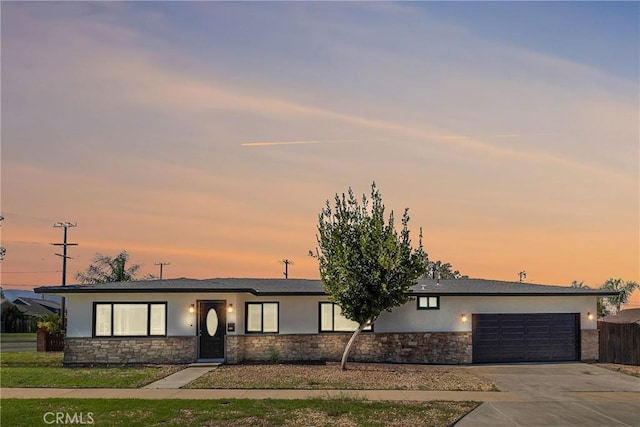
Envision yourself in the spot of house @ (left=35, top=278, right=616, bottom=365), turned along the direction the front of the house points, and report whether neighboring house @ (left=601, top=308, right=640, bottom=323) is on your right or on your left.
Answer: on your left

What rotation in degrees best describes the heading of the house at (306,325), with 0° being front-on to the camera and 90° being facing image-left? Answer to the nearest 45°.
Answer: approximately 0°

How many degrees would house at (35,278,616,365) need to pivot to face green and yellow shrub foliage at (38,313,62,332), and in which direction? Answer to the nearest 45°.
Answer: approximately 135° to its right

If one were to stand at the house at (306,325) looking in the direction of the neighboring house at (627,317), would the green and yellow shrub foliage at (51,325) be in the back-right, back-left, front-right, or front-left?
back-left

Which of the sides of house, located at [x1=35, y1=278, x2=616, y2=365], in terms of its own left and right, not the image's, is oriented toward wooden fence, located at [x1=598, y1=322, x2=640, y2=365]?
left
